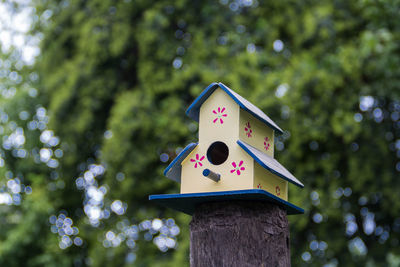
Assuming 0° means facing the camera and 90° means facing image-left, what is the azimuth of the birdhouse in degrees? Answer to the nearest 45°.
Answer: approximately 45°
